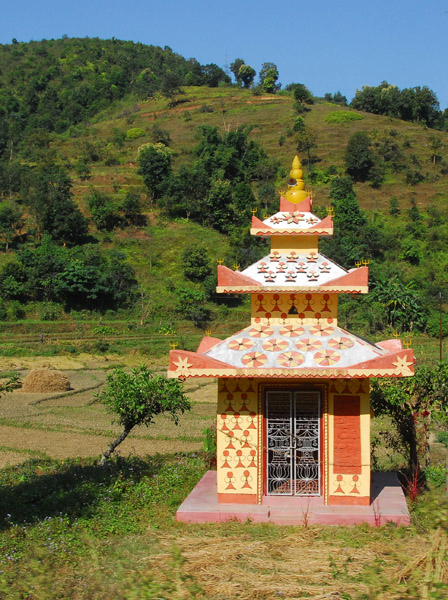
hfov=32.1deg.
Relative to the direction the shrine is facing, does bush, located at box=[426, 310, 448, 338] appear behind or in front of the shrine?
behind

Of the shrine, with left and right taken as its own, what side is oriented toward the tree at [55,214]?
back

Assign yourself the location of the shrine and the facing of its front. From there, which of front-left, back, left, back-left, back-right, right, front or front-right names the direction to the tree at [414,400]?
back-left

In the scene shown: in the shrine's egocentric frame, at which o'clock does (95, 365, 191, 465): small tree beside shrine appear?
The small tree beside shrine is roughly at 4 o'clock from the shrine.

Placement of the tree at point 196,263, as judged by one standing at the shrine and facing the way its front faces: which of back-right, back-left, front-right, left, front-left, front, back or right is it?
back

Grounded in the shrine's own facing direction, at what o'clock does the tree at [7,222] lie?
The tree is roughly at 5 o'clock from the shrine.

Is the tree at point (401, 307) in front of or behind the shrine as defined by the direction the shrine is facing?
behind

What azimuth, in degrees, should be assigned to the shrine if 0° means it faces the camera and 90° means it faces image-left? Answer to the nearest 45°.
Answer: approximately 0°
